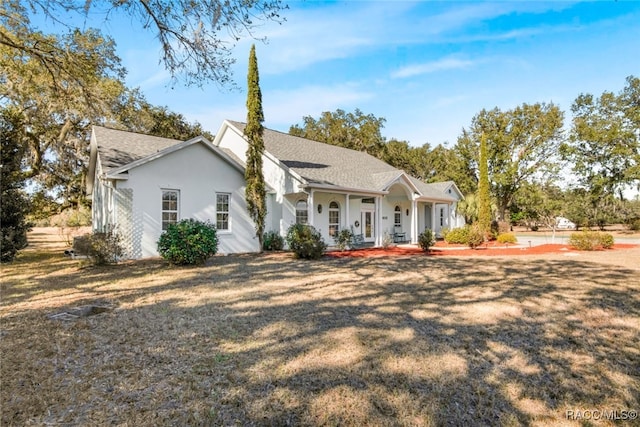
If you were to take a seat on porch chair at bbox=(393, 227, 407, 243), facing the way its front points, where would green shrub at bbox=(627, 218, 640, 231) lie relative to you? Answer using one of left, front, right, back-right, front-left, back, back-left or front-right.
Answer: left

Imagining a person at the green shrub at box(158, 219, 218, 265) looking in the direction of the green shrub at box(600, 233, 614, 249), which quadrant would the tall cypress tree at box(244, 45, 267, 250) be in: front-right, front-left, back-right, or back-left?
front-left

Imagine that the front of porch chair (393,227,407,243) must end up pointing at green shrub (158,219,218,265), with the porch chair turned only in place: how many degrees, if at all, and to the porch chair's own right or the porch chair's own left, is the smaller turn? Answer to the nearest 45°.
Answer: approximately 90° to the porch chair's own right

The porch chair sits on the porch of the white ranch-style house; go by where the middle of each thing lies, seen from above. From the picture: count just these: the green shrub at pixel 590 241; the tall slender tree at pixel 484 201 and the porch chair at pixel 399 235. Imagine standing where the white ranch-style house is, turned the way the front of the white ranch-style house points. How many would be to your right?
0

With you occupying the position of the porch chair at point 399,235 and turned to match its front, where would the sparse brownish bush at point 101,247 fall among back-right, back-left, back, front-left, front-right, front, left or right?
right

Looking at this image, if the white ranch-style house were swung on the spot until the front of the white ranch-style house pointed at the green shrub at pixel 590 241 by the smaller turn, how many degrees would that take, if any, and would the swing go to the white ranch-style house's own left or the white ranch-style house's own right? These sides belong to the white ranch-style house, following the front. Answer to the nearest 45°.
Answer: approximately 45° to the white ranch-style house's own left

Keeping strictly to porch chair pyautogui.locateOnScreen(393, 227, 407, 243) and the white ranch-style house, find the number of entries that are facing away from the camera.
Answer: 0

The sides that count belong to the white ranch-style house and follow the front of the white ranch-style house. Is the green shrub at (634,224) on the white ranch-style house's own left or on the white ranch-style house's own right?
on the white ranch-style house's own left

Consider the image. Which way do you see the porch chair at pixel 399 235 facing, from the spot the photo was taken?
facing the viewer and to the right of the viewer

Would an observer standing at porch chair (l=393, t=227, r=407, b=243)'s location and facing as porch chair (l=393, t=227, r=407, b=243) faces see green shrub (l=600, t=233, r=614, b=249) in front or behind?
in front

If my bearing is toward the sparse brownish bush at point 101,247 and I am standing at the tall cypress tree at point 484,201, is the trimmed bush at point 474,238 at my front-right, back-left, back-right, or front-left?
front-left

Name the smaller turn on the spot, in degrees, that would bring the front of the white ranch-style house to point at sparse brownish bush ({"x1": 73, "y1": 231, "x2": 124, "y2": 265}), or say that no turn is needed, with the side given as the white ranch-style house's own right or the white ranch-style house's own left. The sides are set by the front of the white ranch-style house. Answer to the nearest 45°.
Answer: approximately 90° to the white ranch-style house's own right

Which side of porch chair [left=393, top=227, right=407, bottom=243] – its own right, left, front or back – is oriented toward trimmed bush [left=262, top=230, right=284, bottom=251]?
right

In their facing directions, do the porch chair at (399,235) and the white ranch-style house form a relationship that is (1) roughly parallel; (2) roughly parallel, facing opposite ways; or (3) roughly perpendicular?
roughly parallel

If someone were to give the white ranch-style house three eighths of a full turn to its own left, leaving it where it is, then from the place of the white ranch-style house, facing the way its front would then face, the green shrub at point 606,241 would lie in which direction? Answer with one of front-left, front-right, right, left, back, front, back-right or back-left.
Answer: right
